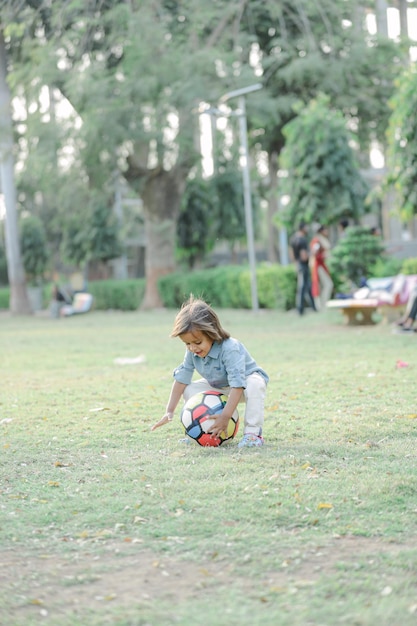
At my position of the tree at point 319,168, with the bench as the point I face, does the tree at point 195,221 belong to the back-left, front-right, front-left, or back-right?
back-right

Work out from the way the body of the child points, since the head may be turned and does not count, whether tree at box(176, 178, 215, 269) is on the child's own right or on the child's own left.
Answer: on the child's own right

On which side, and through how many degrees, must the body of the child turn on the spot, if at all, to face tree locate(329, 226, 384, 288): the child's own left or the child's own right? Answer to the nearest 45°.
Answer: approximately 135° to the child's own right

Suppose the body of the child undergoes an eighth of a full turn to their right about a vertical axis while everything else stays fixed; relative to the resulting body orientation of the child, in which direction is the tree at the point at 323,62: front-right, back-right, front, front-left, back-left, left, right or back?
right

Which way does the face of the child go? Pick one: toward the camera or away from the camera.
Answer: toward the camera

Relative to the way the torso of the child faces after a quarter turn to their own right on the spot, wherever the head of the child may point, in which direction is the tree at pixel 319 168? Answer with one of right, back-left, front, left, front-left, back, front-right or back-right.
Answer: front-right

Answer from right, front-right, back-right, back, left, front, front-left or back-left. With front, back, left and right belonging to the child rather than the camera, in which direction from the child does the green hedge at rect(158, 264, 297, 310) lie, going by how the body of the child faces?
back-right

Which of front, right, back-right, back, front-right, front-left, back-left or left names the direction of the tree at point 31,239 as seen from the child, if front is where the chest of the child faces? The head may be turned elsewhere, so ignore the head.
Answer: back-right

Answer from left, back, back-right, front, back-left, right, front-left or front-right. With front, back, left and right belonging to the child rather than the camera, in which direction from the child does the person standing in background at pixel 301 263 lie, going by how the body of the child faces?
back-right

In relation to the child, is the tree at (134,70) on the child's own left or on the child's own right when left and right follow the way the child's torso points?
on the child's own right

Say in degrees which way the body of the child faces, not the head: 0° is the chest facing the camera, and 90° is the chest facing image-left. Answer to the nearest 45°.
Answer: approximately 45°
